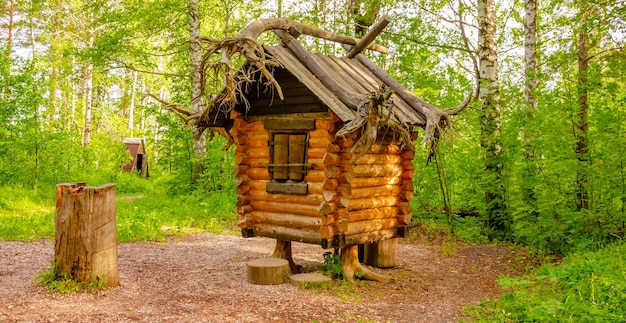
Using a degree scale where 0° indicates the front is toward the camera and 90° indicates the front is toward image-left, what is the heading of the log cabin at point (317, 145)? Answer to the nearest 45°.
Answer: approximately 45°

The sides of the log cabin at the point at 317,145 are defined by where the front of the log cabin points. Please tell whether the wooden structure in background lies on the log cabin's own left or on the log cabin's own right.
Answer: on the log cabin's own right

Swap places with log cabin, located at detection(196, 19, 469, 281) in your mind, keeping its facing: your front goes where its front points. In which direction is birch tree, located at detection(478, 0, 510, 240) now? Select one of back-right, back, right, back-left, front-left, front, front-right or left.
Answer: back

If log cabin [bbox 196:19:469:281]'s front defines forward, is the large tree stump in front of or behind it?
in front
